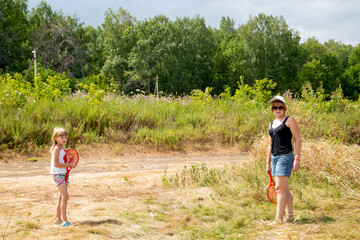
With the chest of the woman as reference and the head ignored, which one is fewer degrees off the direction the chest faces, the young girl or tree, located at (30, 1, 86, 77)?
the young girl

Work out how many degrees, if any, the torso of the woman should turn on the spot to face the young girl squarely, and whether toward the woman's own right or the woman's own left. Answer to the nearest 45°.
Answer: approximately 45° to the woman's own right

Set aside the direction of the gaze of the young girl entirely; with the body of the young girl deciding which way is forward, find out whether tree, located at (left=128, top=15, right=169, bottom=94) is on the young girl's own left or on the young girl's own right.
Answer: on the young girl's own left

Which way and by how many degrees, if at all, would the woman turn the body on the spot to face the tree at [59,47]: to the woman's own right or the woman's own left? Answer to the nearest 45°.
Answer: approximately 90° to the woman's own right

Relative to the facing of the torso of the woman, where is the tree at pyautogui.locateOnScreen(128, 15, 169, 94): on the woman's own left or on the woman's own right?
on the woman's own right
